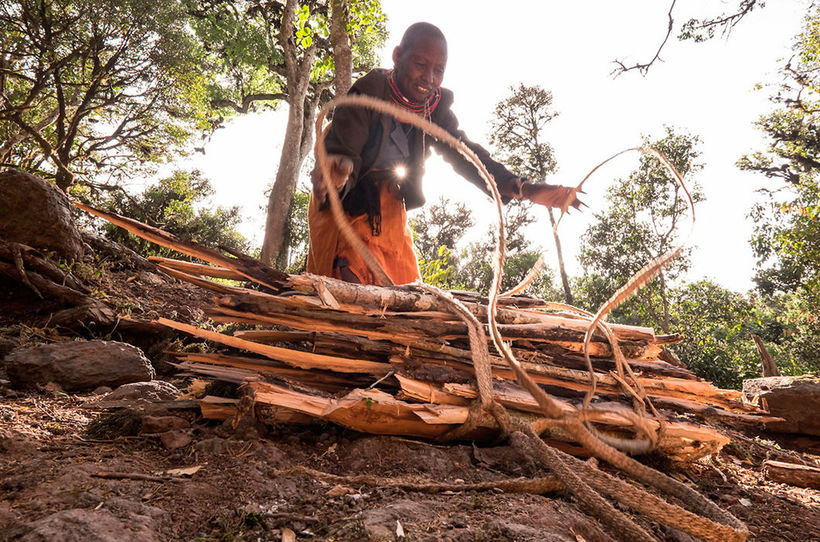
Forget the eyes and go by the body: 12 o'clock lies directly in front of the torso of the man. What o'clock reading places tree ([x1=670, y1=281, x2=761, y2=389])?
The tree is roughly at 9 o'clock from the man.

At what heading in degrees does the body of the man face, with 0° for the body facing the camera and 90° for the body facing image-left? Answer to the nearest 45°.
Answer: approximately 315°

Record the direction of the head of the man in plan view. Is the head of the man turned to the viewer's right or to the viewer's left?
to the viewer's right

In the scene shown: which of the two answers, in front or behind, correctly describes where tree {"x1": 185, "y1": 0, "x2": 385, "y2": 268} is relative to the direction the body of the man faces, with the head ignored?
behind

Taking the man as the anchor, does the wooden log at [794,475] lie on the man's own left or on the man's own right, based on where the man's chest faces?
on the man's own left

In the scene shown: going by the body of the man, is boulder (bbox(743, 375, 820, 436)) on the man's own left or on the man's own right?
on the man's own left

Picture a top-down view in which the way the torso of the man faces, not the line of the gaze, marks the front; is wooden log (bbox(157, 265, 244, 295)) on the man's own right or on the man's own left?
on the man's own right
